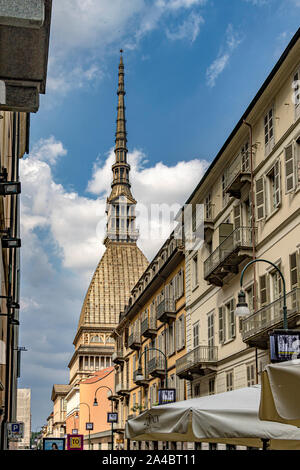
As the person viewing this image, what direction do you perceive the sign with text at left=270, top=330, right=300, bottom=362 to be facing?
facing the viewer

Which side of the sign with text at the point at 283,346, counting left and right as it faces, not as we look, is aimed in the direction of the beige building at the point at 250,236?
back

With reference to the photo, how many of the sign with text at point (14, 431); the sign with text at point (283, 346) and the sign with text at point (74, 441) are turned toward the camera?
3

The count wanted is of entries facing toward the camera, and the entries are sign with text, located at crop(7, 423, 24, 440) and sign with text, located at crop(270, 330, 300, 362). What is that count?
2

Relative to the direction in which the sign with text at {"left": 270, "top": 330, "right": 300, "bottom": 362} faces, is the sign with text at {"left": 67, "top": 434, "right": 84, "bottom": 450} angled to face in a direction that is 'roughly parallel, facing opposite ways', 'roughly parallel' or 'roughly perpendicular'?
roughly parallel

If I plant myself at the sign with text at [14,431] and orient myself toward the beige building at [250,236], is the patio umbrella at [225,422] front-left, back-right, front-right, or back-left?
front-right

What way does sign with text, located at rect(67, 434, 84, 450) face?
toward the camera

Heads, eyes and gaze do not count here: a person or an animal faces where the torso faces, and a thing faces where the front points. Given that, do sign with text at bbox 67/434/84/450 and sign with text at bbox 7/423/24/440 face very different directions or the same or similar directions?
same or similar directions

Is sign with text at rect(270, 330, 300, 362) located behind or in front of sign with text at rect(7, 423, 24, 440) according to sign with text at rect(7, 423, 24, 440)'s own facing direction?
in front

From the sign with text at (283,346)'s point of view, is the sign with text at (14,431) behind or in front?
behind

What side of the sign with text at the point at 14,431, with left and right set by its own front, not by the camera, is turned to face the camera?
front
